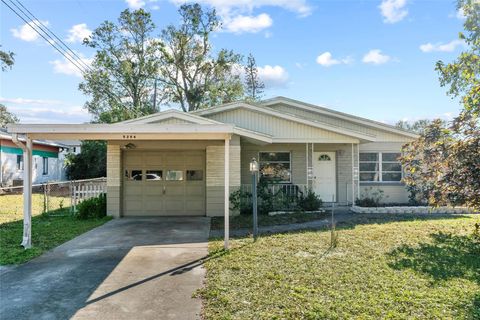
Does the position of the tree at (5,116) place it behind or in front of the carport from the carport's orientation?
behind

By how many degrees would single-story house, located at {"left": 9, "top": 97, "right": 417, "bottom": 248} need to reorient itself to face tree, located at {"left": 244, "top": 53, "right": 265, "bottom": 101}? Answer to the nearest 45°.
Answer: approximately 180°

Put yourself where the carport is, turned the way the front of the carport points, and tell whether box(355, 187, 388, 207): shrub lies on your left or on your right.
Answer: on your left

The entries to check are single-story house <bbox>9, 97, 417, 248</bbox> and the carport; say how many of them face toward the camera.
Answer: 2

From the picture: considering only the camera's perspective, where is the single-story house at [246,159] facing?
facing the viewer

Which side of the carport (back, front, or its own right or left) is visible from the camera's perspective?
front
